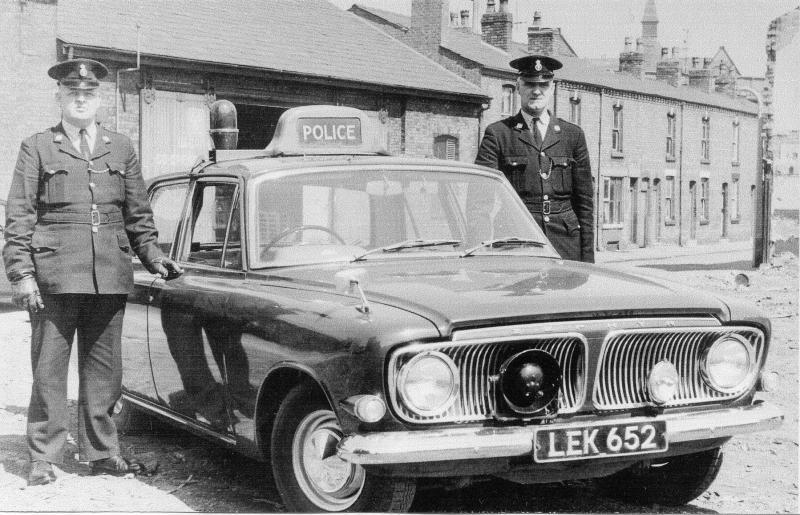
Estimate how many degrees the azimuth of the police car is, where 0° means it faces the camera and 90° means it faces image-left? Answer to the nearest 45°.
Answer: approximately 315°

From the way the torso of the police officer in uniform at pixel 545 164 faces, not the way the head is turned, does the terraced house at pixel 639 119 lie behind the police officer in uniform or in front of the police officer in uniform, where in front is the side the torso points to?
behind

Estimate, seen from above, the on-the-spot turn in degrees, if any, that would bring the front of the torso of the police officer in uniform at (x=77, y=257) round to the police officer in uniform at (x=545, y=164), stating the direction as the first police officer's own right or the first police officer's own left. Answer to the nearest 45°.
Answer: approximately 90° to the first police officer's own left

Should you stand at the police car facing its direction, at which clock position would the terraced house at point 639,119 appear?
The terraced house is roughly at 8 o'clock from the police car.

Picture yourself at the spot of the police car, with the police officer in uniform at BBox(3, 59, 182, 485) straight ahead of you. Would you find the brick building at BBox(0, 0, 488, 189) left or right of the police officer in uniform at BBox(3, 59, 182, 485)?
right

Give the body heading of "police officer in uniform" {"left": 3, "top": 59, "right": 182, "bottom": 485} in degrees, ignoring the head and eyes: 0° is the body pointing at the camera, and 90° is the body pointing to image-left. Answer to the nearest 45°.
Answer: approximately 0°

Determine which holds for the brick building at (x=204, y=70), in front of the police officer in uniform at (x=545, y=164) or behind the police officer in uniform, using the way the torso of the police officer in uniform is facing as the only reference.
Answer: behind

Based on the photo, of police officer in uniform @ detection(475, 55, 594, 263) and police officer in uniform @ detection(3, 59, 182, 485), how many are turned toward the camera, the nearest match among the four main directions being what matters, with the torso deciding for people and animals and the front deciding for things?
2

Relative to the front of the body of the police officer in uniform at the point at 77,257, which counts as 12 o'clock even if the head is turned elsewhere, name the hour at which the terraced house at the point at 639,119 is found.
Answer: The terraced house is roughly at 7 o'clock from the police officer in uniform.
